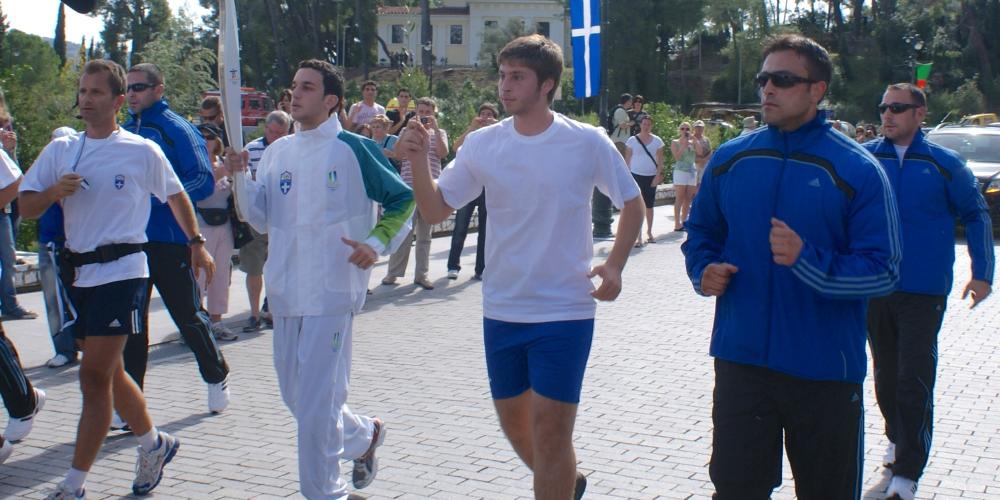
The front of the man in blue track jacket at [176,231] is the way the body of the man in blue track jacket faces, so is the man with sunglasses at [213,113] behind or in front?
behind

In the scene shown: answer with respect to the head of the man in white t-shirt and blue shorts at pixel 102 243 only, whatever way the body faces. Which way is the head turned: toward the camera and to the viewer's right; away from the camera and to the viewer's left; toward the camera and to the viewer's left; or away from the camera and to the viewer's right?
toward the camera and to the viewer's left

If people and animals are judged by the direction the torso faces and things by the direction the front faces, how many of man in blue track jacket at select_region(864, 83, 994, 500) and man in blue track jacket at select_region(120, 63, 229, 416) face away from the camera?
0

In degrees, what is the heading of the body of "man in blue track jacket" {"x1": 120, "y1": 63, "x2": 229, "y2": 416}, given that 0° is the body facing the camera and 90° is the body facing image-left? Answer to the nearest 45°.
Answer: approximately 45°

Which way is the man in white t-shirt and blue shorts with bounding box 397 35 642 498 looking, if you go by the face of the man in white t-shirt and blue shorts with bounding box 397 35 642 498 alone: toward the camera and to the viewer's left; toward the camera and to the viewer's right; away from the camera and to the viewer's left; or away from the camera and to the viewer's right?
toward the camera and to the viewer's left

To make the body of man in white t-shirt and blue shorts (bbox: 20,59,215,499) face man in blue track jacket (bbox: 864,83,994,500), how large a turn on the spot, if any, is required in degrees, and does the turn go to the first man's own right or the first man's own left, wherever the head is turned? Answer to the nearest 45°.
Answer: approximately 135° to the first man's own left
